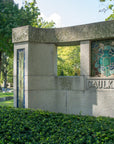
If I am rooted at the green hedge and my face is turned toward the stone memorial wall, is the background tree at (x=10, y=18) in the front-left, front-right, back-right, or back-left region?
front-left

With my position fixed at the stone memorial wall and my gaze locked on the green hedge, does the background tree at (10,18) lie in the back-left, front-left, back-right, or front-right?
back-right

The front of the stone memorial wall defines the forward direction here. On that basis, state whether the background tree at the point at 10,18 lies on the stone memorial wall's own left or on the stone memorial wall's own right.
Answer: on the stone memorial wall's own right

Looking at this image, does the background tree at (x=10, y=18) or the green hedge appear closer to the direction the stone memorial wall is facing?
the green hedge

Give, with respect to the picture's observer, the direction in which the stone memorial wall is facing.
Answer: facing the viewer and to the left of the viewer

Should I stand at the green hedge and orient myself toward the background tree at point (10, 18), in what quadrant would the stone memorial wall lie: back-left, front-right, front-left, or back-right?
front-right
